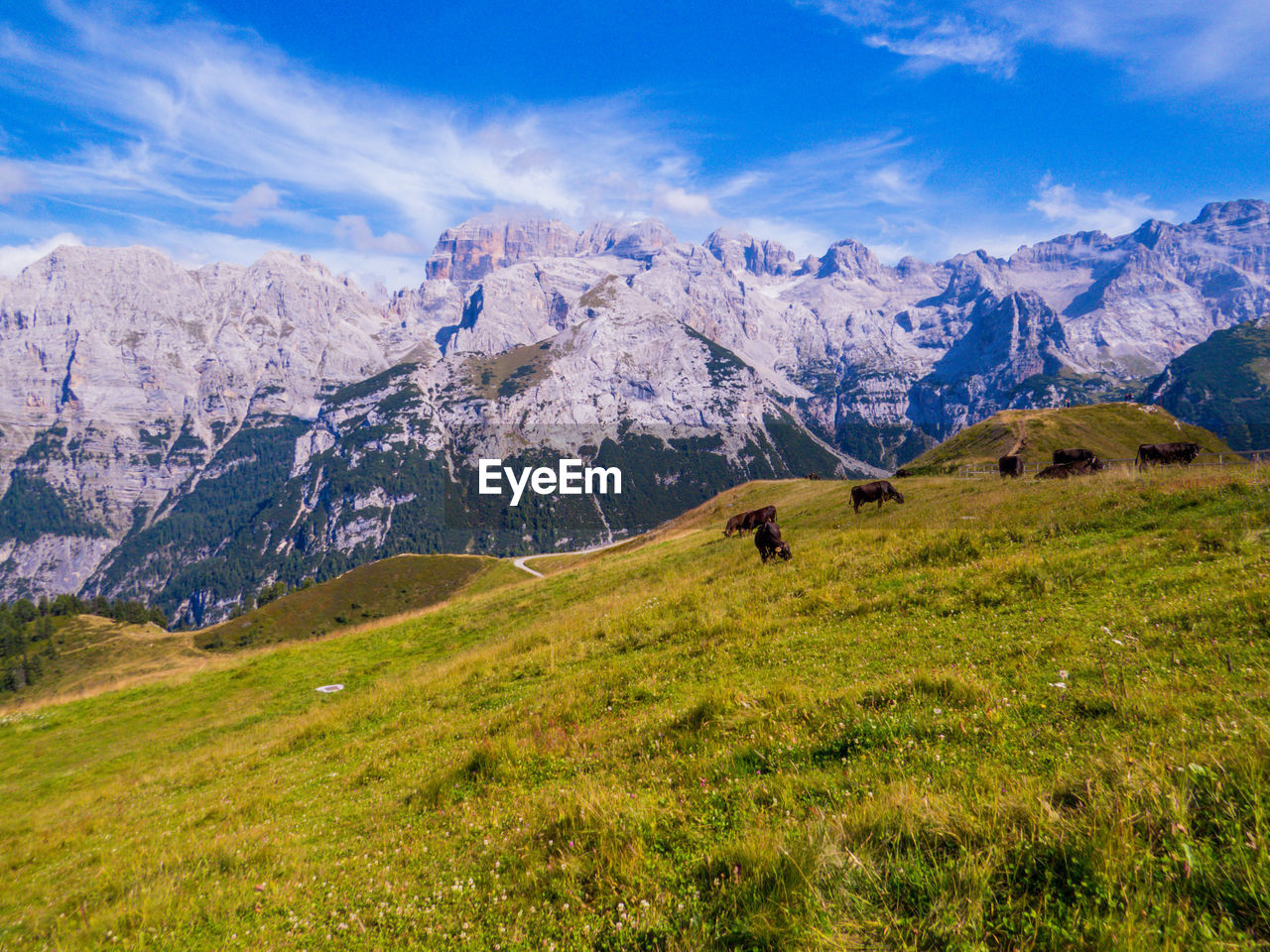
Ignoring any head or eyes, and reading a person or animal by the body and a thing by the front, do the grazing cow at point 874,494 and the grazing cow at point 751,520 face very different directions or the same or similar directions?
very different directions

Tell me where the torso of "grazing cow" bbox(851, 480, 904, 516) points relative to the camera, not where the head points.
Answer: to the viewer's right

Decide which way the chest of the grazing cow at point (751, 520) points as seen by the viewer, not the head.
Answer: to the viewer's left

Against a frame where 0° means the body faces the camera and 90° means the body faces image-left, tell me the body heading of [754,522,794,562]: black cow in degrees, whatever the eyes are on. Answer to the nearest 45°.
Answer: approximately 315°
